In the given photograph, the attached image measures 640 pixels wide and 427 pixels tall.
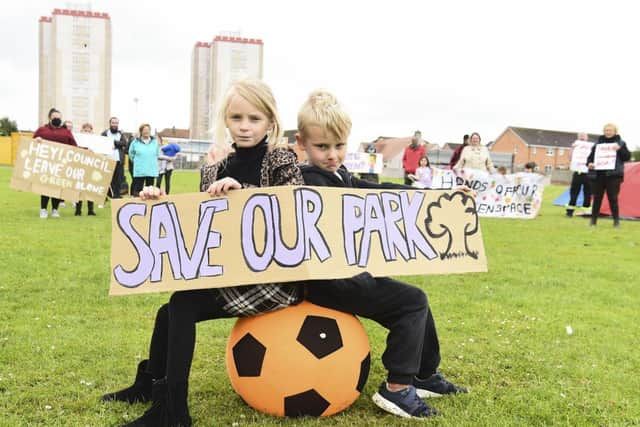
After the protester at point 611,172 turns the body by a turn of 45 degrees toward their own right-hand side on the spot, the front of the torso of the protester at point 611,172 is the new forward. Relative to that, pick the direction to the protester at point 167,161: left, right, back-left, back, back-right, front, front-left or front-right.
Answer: front-right

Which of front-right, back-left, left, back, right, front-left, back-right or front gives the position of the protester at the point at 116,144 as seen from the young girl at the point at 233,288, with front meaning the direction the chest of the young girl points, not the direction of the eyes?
back-right

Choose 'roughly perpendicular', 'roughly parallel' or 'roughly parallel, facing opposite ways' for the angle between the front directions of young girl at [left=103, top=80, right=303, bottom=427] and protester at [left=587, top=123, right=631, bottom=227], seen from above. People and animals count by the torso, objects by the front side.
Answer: roughly parallel

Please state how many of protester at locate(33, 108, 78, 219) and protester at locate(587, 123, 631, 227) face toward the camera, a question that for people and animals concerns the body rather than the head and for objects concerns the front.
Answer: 2

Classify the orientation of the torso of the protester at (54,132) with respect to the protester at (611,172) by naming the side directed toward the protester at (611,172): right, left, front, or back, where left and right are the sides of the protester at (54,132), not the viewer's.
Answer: left

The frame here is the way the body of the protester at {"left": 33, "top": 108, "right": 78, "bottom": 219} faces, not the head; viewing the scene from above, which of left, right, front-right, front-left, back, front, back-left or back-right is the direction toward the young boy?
front

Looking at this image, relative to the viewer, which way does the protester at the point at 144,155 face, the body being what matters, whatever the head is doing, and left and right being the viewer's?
facing the viewer

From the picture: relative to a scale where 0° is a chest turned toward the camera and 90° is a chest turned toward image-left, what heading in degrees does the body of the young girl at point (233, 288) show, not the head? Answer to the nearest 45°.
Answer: approximately 45°

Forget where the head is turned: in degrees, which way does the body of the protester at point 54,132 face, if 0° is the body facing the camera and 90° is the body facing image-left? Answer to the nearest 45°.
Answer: approximately 0°

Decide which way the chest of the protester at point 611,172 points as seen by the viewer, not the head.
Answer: toward the camera

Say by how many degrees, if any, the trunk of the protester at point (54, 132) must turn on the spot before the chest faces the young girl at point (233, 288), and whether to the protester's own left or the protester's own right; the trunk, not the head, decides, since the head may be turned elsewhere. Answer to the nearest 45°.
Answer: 0° — they already face them

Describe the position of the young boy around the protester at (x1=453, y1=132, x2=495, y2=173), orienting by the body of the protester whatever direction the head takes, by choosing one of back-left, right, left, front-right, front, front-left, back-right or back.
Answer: front

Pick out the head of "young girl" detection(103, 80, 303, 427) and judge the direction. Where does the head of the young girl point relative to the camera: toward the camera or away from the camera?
toward the camera
